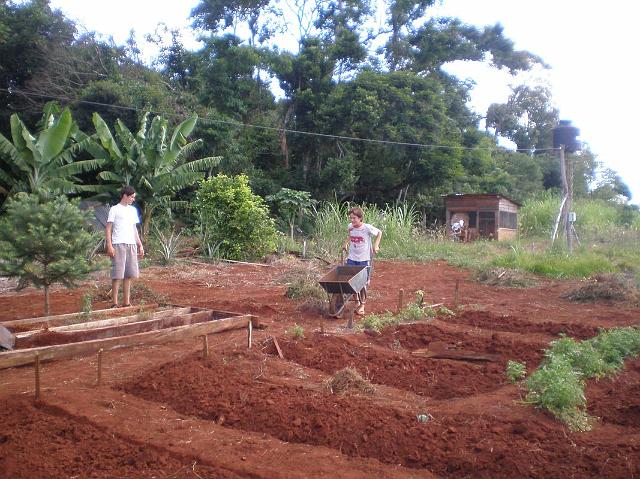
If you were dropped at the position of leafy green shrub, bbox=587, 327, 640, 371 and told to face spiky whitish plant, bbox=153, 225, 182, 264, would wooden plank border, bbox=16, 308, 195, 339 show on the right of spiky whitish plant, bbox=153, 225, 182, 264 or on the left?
left

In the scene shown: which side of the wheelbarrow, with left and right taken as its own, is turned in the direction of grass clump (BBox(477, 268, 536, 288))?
back

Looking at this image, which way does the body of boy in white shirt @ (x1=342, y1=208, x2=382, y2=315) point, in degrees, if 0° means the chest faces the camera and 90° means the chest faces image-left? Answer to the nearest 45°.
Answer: approximately 45°

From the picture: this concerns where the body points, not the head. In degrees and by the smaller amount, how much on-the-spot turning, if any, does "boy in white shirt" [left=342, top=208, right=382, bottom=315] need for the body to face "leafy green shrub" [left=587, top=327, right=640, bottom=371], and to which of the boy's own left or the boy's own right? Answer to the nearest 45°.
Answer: approximately 90° to the boy's own left

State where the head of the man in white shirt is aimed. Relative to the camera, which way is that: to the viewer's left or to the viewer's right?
to the viewer's right

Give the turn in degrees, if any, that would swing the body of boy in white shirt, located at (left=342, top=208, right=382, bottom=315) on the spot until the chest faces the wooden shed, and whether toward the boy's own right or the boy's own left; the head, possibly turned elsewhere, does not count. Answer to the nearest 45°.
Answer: approximately 135° to the boy's own right
